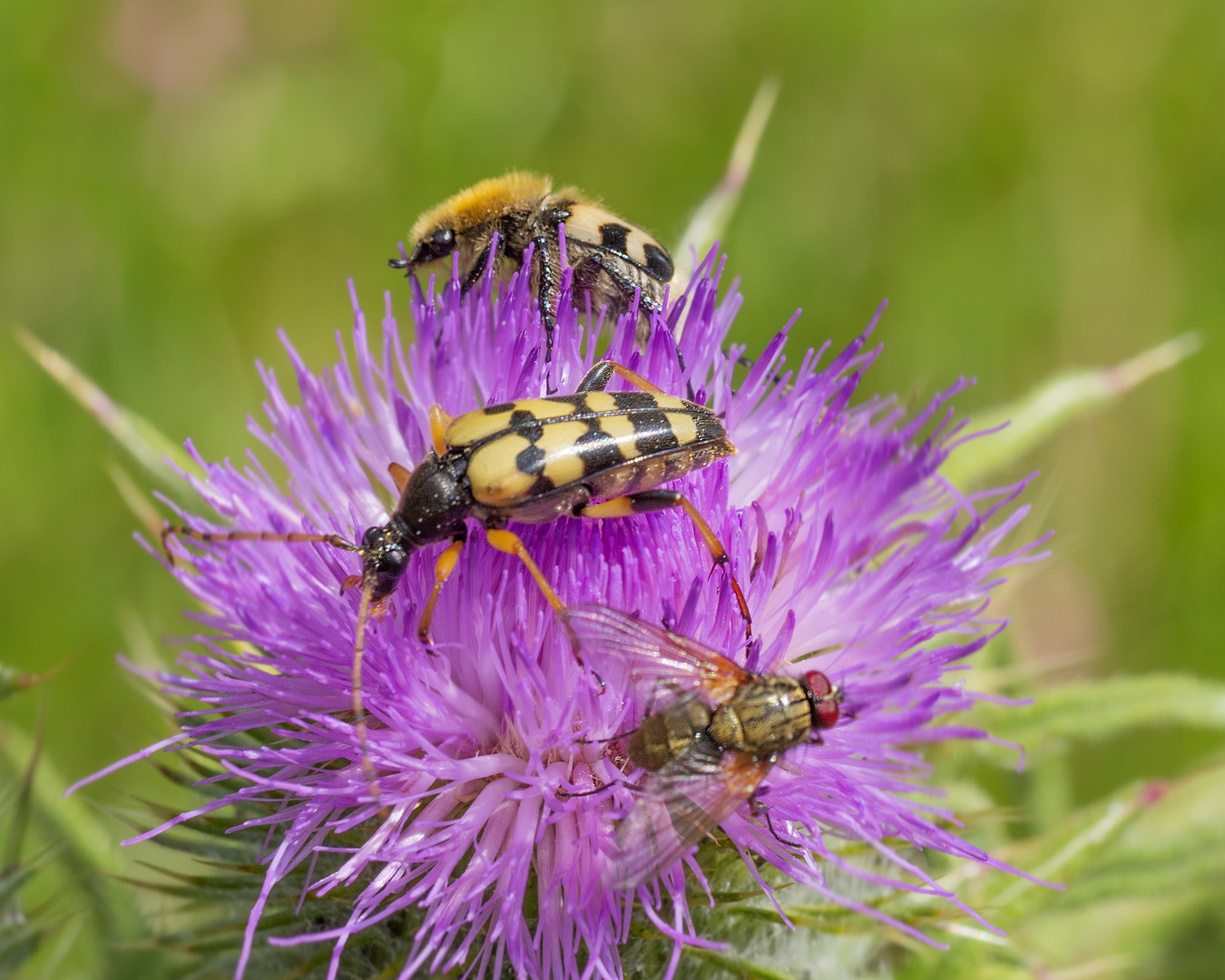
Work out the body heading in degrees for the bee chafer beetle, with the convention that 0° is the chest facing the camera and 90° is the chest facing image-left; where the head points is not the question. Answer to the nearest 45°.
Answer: approximately 90°
